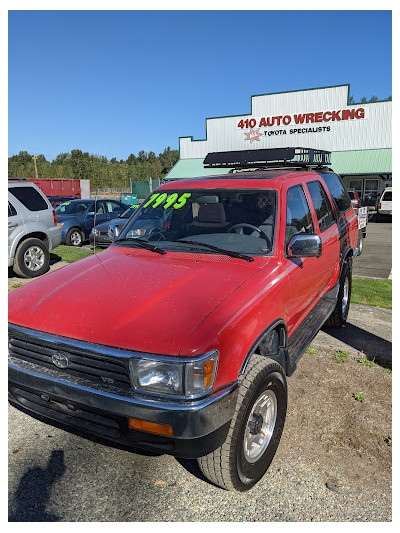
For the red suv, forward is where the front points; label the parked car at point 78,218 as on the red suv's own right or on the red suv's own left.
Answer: on the red suv's own right

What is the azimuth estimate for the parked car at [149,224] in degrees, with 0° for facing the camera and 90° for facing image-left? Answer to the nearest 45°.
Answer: approximately 45°

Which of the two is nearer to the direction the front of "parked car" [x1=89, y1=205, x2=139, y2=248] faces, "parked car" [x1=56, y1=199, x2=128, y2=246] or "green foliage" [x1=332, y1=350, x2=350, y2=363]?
the green foliage

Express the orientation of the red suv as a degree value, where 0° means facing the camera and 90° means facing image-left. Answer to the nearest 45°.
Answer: approximately 45°

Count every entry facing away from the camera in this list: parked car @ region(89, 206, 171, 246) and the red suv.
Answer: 0

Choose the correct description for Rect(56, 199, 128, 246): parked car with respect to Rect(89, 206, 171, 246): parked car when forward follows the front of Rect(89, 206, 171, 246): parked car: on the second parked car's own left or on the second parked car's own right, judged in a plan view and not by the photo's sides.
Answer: on the second parked car's own right
